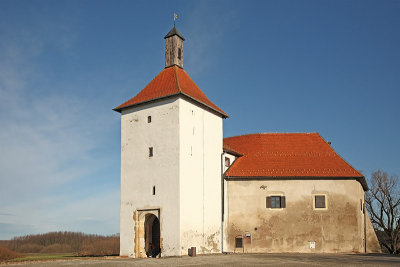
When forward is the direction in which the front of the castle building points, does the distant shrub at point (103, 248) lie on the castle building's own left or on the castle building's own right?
on the castle building's own right

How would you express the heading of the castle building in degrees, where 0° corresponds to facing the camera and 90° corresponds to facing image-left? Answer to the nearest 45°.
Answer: approximately 45°
